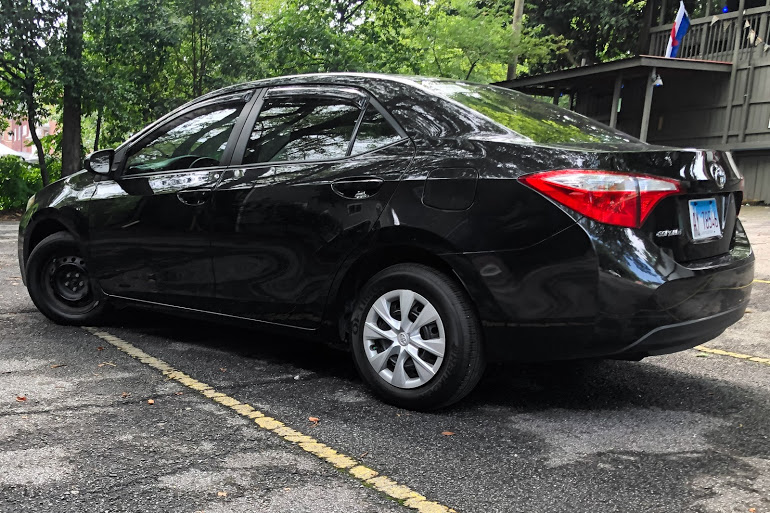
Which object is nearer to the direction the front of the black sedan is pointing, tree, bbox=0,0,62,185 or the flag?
the tree

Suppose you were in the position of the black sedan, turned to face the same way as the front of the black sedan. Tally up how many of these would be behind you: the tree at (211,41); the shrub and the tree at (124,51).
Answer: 0

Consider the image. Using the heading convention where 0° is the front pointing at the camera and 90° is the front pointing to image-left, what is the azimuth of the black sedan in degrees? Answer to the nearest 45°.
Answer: approximately 135°

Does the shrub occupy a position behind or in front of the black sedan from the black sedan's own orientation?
in front

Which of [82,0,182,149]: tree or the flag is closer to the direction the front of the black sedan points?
the tree

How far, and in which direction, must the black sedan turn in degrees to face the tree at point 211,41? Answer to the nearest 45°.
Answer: approximately 45° to its right

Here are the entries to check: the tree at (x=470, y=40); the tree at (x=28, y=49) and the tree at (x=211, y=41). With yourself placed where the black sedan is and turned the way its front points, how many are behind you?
0

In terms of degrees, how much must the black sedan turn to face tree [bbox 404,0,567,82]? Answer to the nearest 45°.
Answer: approximately 45° to its right

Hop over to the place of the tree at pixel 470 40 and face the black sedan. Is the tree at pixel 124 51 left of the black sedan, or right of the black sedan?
right

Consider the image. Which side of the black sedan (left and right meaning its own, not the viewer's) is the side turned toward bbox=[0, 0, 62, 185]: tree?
front

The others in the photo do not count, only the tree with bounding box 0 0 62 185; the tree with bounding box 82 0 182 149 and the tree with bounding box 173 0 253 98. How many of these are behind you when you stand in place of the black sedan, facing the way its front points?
0

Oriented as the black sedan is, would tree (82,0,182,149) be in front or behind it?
in front
